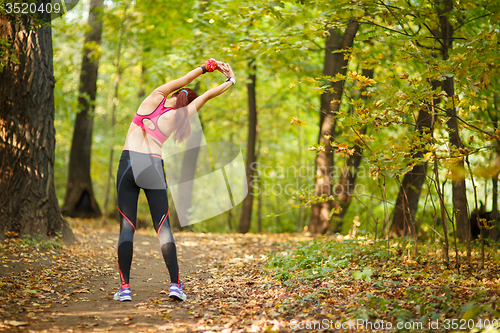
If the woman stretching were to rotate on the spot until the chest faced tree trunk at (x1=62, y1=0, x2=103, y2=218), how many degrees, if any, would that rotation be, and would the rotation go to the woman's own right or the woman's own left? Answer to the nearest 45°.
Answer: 0° — they already face it

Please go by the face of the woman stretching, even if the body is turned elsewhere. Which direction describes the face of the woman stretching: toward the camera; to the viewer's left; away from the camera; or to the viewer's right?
away from the camera

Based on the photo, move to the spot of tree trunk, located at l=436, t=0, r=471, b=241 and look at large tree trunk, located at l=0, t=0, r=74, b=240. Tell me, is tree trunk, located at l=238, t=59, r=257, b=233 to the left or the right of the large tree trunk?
right

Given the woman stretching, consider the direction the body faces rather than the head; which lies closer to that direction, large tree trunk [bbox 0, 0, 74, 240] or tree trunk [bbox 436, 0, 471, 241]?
the large tree trunk

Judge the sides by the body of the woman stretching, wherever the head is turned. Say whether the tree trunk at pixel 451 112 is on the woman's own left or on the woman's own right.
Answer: on the woman's own right

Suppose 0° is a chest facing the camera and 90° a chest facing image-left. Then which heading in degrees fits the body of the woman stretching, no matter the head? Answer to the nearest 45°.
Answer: approximately 180°
